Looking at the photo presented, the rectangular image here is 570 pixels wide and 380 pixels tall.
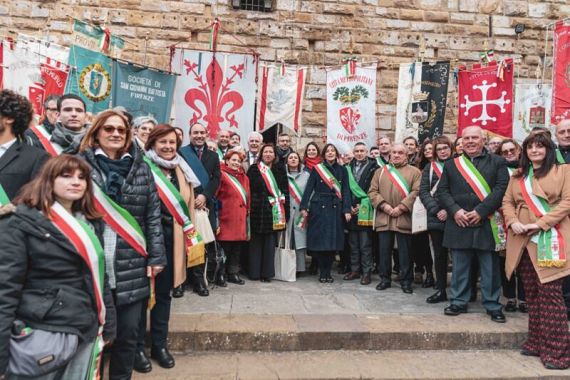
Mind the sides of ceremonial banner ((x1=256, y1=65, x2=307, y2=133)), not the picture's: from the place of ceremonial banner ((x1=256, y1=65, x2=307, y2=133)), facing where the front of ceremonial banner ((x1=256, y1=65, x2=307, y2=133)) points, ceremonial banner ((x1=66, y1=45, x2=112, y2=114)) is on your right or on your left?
on your right

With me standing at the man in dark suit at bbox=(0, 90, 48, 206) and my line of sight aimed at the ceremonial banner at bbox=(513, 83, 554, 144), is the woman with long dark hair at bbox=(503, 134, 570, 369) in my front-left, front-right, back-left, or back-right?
front-right

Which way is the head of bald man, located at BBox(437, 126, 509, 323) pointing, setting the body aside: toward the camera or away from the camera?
toward the camera

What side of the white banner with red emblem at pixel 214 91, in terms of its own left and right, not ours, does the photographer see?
front

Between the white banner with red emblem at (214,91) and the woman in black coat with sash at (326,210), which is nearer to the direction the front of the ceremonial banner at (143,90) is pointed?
the woman in black coat with sash

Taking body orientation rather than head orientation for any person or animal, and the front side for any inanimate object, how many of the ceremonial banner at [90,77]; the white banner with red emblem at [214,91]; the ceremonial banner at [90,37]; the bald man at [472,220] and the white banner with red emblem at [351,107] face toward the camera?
5

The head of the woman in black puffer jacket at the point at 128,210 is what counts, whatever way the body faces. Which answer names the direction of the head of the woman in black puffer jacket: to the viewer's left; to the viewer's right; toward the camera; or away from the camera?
toward the camera

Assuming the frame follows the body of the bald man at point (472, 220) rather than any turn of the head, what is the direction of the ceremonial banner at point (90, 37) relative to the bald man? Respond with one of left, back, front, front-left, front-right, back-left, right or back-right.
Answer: right

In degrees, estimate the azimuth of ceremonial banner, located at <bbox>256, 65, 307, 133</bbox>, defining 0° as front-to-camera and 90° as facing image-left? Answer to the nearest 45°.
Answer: approximately 0°

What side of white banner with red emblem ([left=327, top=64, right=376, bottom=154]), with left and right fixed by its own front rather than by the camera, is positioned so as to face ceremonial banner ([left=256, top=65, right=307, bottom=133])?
right

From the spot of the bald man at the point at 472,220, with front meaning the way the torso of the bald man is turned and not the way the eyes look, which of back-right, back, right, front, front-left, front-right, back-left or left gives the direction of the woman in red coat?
right

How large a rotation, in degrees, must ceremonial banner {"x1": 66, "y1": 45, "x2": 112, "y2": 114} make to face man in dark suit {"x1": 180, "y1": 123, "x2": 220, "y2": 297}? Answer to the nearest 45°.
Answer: approximately 45° to its left

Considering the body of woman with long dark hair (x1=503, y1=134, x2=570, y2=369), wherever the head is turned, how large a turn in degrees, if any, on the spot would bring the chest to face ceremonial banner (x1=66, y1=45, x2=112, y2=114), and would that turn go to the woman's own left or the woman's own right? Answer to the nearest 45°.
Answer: approximately 45° to the woman's own right

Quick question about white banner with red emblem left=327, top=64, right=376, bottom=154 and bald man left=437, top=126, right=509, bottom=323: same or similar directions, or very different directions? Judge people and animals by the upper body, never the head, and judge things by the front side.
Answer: same or similar directions

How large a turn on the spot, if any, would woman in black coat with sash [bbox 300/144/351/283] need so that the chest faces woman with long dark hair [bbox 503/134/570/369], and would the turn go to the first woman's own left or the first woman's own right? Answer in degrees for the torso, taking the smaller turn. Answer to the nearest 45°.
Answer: approximately 45° to the first woman's own left

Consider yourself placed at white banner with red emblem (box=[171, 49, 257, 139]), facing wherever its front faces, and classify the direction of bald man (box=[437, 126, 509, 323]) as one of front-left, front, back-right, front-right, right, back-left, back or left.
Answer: front-left

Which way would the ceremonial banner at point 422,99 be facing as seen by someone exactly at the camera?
facing the viewer

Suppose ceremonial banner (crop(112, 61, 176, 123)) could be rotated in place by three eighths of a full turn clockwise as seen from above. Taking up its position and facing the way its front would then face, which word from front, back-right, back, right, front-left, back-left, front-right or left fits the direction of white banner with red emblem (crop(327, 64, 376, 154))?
back-right

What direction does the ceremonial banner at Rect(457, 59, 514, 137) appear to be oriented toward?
toward the camera

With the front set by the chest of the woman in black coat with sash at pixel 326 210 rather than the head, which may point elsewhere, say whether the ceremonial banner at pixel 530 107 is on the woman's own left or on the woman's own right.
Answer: on the woman's own left

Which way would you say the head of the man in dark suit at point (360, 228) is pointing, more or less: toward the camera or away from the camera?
toward the camera
